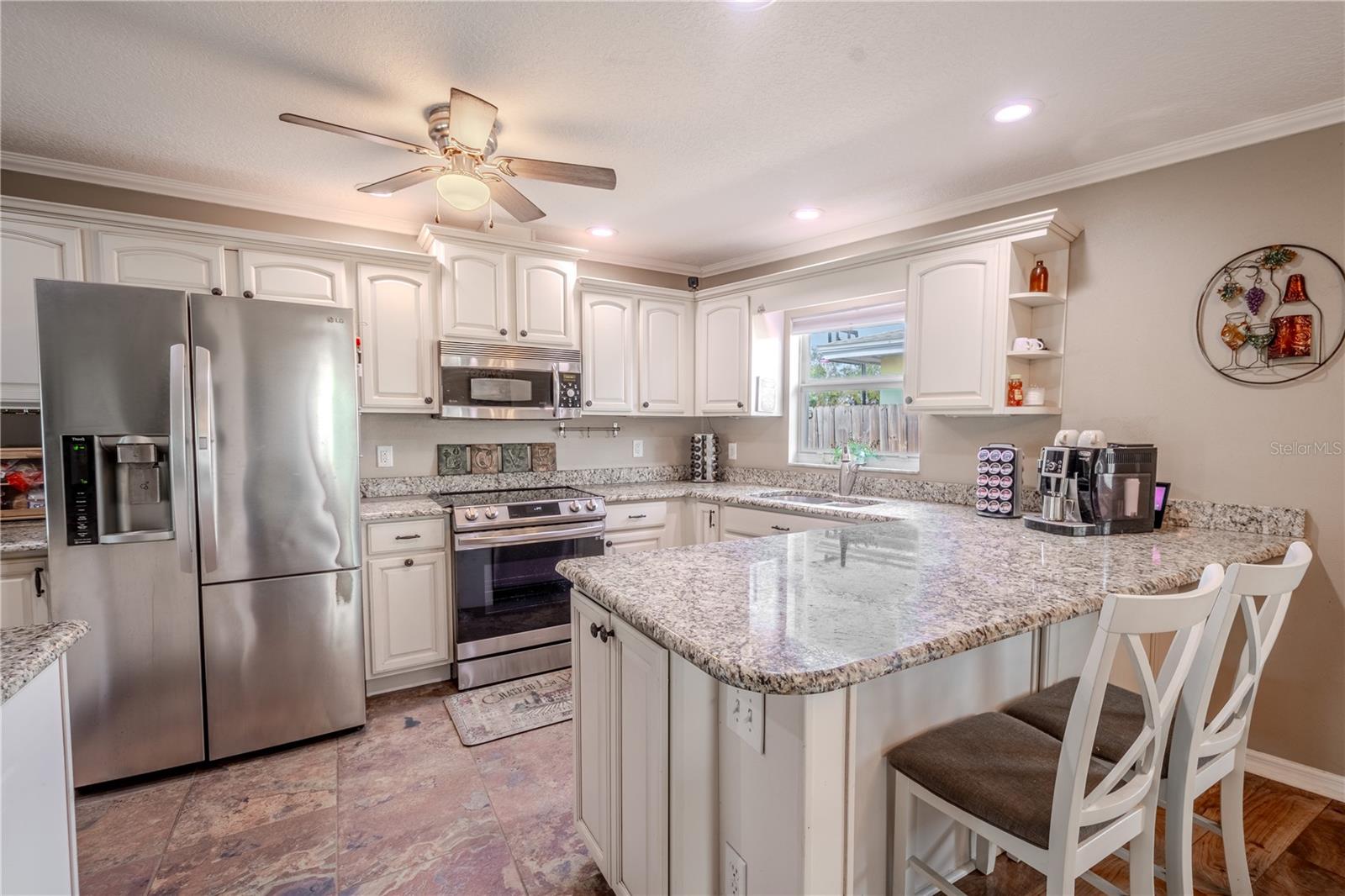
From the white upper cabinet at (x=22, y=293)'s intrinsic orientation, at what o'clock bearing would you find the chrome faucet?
The chrome faucet is roughly at 10 o'clock from the white upper cabinet.

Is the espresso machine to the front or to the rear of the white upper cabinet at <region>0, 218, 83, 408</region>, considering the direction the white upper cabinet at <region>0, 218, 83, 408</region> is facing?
to the front

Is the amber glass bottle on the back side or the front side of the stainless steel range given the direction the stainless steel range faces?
on the front side

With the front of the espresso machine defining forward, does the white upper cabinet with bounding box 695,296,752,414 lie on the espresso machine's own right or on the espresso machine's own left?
on the espresso machine's own right

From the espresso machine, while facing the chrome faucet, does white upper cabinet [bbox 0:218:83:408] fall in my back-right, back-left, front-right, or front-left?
front-left

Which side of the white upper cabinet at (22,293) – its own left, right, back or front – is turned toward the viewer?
front

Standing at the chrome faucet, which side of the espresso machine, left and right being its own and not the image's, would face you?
right

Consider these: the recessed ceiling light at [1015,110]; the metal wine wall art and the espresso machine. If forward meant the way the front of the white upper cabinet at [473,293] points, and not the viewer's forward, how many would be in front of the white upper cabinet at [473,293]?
3

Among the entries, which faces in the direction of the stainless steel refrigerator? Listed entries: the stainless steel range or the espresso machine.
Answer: the espresso machine

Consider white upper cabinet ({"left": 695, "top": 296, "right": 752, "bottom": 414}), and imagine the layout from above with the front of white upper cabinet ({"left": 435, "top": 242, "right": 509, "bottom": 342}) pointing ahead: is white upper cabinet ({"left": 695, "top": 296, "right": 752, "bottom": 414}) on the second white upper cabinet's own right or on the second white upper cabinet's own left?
on the second white upper cabinet's own left

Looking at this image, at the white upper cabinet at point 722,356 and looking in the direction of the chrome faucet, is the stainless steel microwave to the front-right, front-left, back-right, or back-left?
back-right

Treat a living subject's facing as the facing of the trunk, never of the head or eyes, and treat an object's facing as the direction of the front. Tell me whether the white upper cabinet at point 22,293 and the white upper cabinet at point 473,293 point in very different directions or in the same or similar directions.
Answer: same or similar directions

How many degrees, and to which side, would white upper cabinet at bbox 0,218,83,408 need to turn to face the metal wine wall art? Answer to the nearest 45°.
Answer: approximately 45° to its left

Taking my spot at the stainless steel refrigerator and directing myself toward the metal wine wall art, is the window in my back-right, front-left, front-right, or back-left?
front-left

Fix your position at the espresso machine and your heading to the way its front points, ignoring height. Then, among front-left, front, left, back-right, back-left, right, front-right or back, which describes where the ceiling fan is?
front

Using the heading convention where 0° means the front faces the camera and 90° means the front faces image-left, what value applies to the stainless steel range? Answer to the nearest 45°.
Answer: approximately 315°

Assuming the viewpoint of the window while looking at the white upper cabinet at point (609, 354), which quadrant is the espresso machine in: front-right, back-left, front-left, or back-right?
back-left

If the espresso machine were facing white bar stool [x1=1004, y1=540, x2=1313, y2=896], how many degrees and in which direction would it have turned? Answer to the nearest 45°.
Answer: approximately 45° to its left
